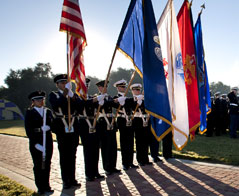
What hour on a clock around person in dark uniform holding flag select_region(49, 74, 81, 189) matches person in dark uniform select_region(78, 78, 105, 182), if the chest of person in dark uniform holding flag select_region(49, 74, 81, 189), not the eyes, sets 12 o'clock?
person in dark uniform select_region(78, 78, 105, 182) is roughly at 9 o'clock from person in dark uniform holding flag select_region(49, 74, 81, 189).

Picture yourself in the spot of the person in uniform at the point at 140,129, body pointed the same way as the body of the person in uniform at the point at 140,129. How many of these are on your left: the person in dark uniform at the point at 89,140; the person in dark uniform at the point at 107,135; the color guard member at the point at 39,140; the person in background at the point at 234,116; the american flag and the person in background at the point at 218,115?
2

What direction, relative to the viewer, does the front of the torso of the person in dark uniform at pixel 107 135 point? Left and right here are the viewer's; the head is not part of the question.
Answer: facing the viewer and to the right of the viewer

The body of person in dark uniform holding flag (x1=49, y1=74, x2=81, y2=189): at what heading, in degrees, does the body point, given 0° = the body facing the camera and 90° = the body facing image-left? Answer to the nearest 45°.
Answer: approximately 315°

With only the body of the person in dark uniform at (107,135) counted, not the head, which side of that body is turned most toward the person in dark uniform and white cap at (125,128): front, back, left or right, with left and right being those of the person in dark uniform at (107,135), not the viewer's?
left

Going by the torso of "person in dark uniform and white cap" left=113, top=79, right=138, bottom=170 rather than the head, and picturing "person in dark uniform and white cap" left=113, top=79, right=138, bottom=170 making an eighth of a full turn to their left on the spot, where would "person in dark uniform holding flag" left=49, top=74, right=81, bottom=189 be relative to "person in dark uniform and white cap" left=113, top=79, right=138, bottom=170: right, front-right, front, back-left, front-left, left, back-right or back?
back-right

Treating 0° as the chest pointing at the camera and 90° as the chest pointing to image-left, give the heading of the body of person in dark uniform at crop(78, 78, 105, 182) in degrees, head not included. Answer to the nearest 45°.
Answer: approximately 315°

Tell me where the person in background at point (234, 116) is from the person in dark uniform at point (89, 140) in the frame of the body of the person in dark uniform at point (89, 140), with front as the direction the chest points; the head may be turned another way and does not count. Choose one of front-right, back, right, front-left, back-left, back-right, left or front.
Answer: left

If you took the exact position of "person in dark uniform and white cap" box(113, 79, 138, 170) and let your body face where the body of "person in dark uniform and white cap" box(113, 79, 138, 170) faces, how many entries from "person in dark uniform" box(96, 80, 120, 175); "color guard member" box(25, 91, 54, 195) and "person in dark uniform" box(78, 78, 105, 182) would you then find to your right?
3

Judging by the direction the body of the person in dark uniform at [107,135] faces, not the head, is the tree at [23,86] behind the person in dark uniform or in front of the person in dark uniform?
behind

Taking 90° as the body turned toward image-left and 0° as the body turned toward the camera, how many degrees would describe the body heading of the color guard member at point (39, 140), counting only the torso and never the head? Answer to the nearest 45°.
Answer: approximately 315°
